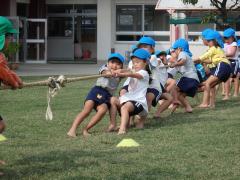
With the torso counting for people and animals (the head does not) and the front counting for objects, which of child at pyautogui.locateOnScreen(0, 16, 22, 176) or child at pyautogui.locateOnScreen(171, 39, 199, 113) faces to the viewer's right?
child at pyautogui.locateOnScreen(0, 16, 22, 176)

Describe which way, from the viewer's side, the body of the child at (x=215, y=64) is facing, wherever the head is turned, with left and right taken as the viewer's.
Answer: facing to the left of the viewer

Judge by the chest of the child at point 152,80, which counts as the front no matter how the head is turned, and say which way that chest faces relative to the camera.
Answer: to the viewer's left

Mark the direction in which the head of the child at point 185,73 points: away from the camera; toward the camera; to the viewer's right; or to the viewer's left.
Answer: to the viewer's left

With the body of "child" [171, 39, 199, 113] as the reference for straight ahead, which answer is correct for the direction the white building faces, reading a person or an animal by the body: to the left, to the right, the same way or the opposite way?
to the left

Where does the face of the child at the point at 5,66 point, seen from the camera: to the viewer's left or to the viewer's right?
to the viewer's right

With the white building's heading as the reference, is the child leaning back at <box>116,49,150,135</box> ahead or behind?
ahead

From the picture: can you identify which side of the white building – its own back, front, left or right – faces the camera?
front

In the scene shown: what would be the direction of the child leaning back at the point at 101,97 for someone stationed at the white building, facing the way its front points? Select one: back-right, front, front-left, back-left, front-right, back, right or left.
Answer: front

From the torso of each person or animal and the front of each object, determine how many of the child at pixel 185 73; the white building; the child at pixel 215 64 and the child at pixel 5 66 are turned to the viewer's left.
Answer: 2

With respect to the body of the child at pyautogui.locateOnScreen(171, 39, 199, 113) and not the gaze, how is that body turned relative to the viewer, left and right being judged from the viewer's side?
facing to the left of the viewer

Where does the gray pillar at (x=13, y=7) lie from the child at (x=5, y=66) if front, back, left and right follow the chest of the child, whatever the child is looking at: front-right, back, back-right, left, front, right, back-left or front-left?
left
